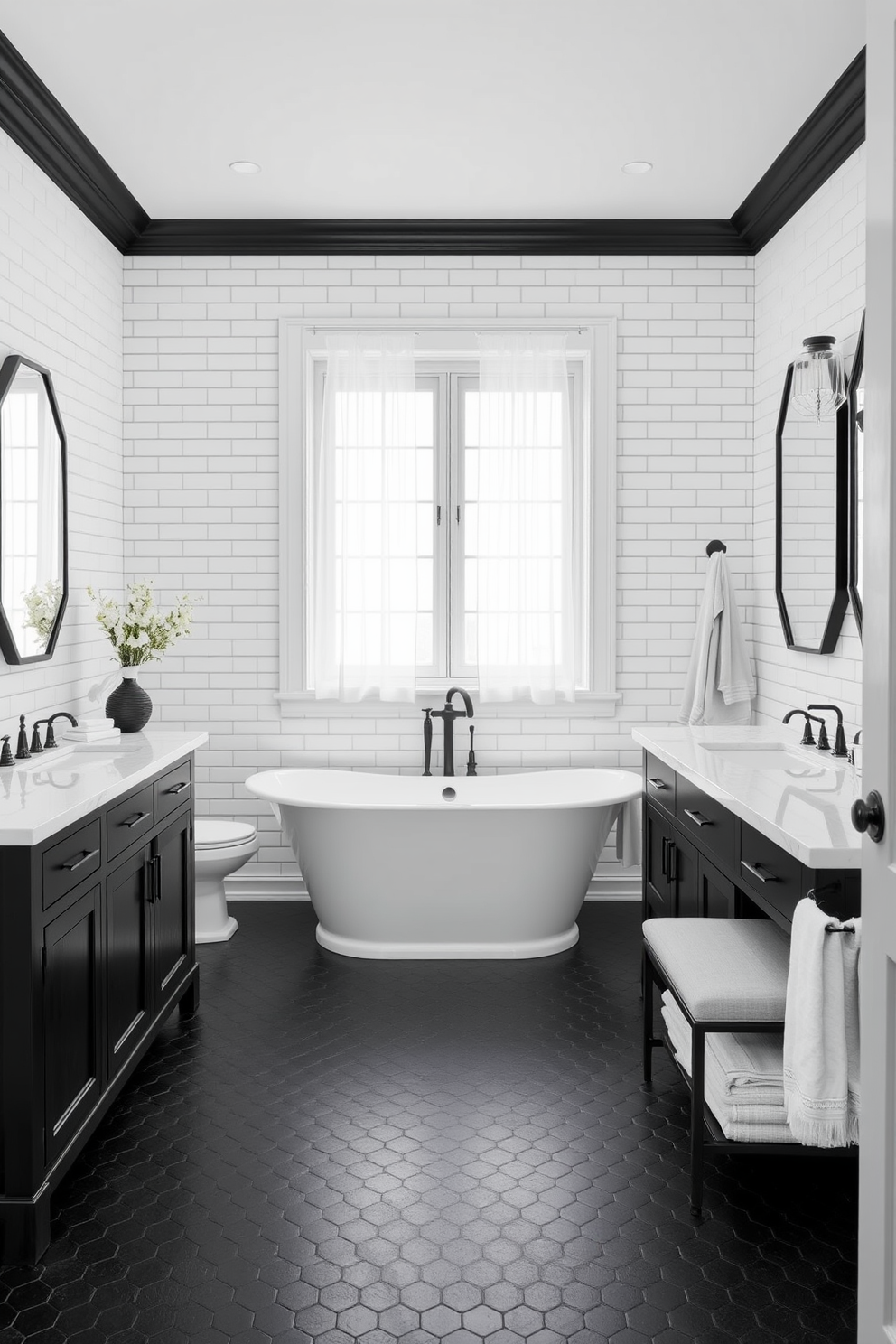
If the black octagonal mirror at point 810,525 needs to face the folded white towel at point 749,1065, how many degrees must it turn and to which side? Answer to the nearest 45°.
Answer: approximately 45° to its left

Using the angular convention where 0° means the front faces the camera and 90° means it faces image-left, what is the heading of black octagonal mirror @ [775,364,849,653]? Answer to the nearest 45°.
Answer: approximately 45°

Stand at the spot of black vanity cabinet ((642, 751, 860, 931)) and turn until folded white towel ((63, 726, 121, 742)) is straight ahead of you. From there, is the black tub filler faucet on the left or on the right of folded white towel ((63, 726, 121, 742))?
right

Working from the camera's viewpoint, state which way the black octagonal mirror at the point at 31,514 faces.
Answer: facing the viewer and to the right of the viewer
